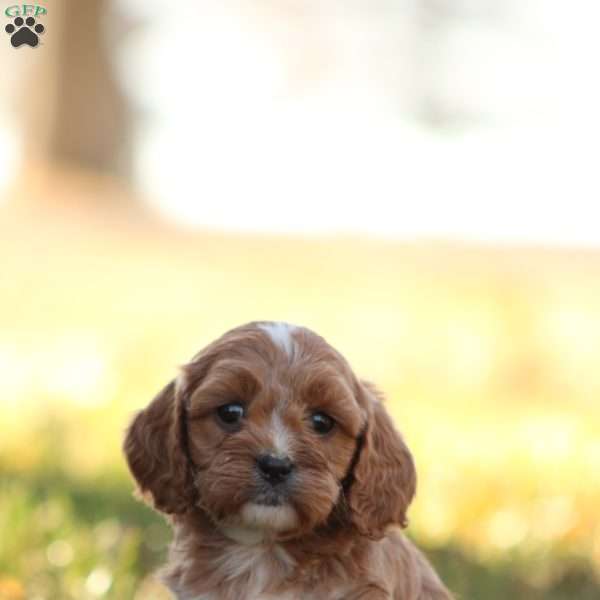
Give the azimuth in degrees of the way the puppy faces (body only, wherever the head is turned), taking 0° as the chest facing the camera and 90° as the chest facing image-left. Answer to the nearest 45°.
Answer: approximately 0°

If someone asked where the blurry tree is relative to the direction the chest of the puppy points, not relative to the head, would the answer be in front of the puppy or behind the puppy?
behind
